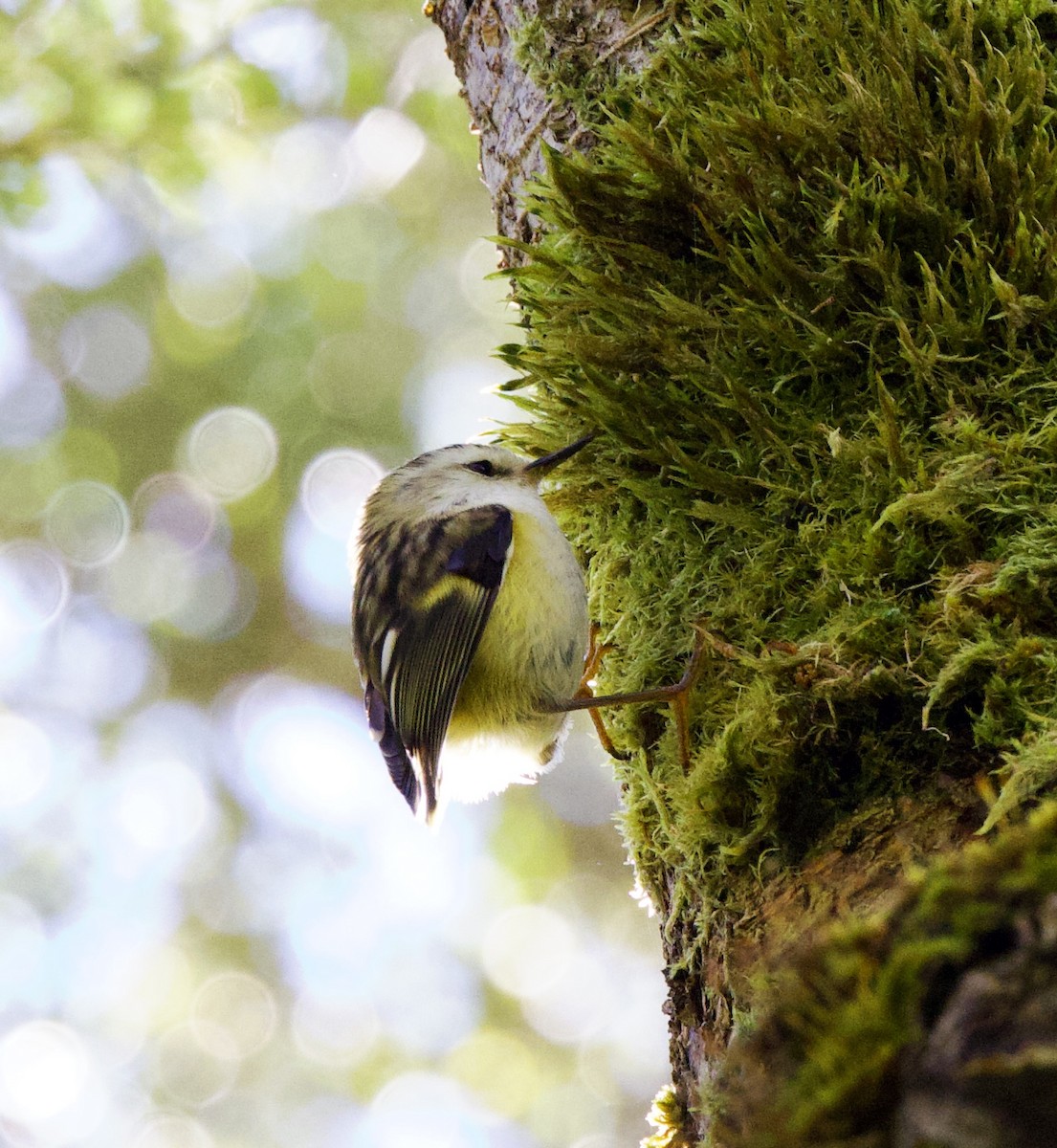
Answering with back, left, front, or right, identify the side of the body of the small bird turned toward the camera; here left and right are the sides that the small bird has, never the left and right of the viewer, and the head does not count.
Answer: right
